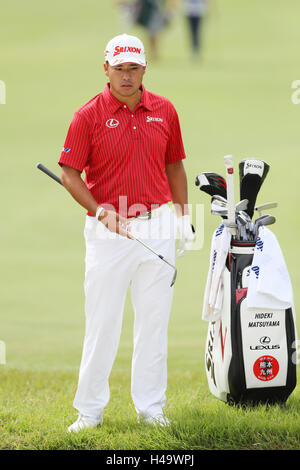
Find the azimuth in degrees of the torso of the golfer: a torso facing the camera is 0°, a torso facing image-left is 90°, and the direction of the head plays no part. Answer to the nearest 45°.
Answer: approximately 0°

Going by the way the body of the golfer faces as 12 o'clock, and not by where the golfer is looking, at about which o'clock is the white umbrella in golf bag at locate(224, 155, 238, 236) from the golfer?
The white umbrella in golf bag is roughly at 9 o'clock from the golfer.

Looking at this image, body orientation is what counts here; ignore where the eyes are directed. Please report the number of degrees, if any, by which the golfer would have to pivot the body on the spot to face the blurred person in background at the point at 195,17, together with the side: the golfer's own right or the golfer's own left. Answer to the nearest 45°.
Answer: approximately 180°

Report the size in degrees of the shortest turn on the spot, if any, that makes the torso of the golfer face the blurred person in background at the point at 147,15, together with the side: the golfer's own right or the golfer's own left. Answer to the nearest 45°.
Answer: approximately 180°
